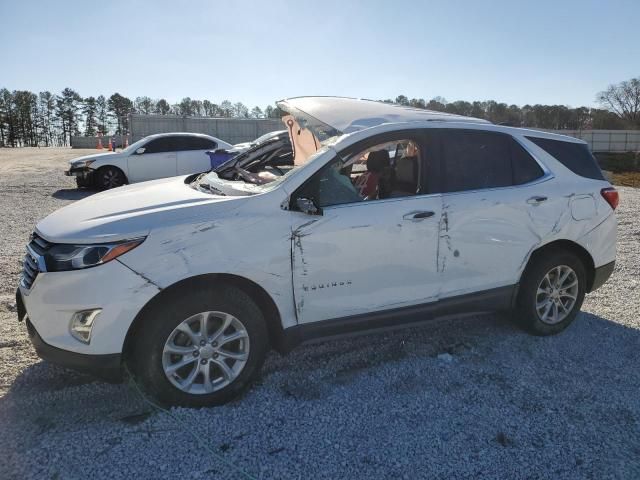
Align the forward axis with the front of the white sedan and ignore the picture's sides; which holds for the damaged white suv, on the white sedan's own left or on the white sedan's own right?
on the white sedan's own left

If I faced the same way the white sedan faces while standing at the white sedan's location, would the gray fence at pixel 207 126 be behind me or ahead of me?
behind

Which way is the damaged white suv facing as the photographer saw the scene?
facing the viewer and to the left of the viewer

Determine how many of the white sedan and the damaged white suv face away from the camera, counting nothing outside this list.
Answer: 0

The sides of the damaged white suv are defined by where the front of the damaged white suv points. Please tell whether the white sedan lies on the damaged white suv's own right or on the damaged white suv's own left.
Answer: on the damaged white suv's own right
